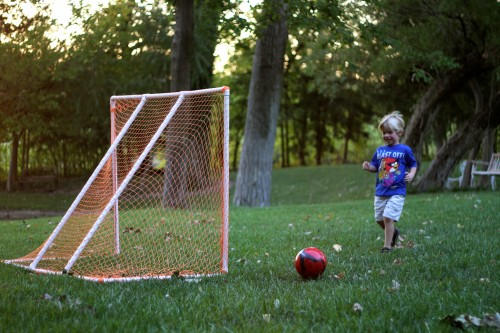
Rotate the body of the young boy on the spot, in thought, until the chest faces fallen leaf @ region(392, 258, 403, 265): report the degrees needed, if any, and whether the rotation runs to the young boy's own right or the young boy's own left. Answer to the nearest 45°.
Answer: approximately 45° to the young boy's own left

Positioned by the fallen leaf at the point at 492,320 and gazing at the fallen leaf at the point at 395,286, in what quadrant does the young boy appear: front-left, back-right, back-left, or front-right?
front-right

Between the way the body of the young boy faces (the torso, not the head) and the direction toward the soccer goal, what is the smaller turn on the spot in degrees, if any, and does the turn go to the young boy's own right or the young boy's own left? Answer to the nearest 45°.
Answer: approximately 45° to the young boy's own right

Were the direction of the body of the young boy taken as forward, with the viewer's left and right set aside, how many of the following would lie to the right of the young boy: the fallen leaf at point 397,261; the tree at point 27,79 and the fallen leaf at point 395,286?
1

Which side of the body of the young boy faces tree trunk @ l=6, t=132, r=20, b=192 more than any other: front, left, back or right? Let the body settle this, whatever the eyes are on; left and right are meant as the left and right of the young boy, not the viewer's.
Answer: right

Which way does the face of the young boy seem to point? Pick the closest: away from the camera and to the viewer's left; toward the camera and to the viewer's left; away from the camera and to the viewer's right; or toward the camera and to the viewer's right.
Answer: toward the camera and to the viewer's left

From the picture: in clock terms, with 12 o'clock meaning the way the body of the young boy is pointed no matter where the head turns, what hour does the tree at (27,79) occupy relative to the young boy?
The tree is roughly at 3 o'clock from the young boy.

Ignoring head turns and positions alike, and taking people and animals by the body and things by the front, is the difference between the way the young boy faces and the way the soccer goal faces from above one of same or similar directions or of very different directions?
very different directions

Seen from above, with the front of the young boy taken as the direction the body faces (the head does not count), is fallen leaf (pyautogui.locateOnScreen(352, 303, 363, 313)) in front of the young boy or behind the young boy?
in front

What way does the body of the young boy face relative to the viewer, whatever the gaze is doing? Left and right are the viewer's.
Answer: facing the viewer and to the left of the viewer

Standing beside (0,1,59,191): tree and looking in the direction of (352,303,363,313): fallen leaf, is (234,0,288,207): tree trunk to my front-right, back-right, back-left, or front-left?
front-left

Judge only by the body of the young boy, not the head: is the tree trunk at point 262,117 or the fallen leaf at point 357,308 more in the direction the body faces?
the fallen leaf

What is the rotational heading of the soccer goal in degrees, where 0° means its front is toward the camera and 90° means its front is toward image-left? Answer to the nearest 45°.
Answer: approximately 225°

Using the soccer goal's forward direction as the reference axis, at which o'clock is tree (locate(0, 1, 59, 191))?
The tree is roughly at 10 o'clock from the soccer goal.

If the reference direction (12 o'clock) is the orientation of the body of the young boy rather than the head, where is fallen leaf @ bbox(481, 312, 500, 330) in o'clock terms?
The fallen leaf is roughly at 10 o'clock from the young boy.

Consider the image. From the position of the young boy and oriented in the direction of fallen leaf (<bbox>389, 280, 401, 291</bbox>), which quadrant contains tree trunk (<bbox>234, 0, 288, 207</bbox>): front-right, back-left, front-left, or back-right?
back-right

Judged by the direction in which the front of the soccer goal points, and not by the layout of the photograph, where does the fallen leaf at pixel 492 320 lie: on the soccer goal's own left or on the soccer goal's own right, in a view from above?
on the soccer goal's own right

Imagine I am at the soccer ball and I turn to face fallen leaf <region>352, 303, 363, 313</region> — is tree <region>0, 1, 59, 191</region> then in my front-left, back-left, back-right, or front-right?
back-right
